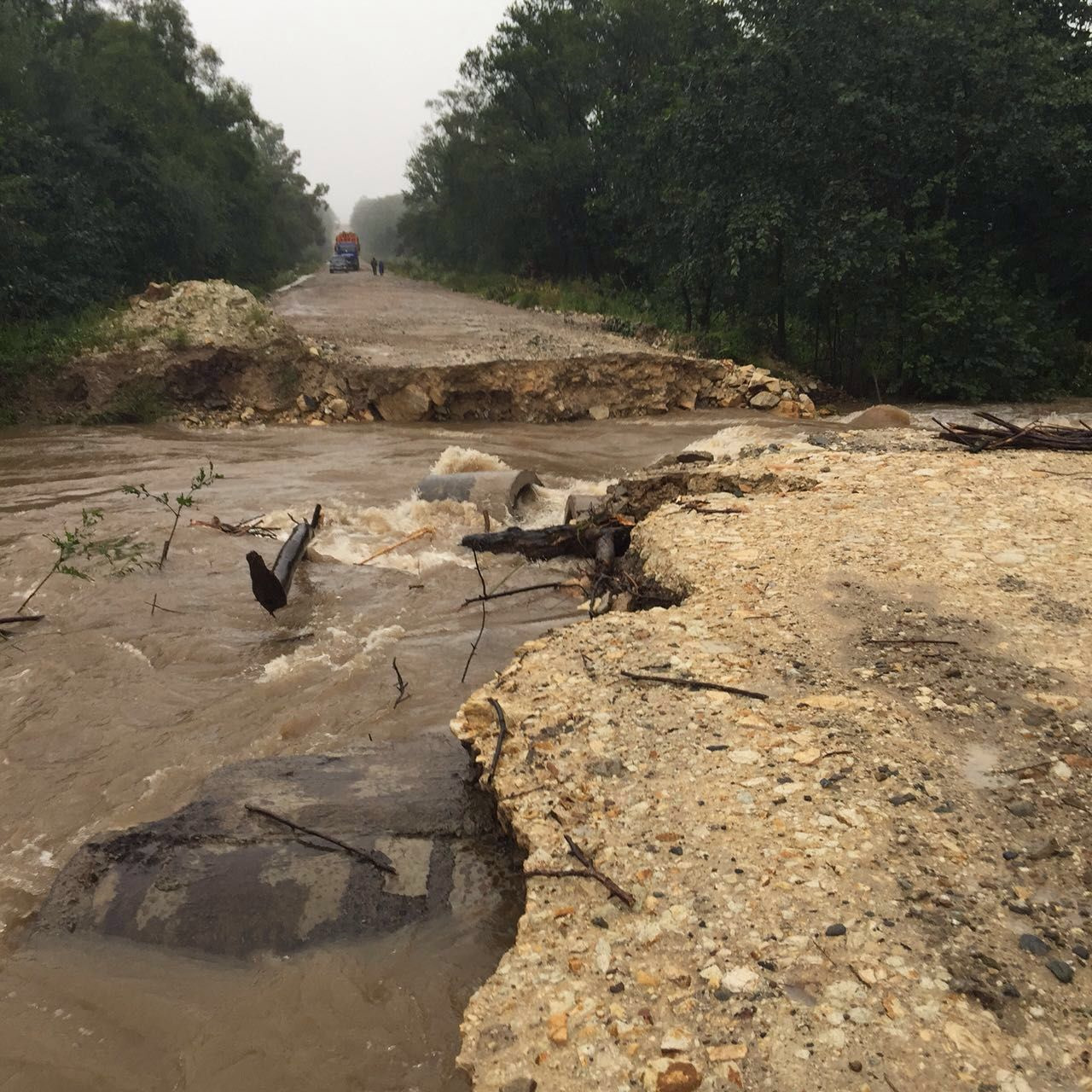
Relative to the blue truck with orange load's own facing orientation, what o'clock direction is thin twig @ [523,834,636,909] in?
The thin twig is roughly at 12 o'clock from the blue truck with orange load.

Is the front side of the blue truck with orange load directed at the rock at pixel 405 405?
yes

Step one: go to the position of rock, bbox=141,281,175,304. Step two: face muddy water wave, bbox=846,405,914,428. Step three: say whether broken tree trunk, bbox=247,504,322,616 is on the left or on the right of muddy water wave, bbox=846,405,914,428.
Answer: right

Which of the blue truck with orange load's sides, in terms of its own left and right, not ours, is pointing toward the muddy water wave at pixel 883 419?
front

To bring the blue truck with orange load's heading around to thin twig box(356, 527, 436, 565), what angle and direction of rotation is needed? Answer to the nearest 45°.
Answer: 0° — it already faces it

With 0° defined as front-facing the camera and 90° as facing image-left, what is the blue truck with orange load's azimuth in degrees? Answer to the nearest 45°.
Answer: approximately 0°

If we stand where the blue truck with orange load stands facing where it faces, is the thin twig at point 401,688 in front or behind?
in front

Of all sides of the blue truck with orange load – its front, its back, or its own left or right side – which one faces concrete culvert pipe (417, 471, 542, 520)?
front

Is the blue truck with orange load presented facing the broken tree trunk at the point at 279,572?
yes

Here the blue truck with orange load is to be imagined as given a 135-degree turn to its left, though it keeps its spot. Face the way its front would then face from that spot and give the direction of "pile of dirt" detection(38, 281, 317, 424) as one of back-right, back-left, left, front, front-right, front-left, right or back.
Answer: back-right

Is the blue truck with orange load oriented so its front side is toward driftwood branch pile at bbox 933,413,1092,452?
yes

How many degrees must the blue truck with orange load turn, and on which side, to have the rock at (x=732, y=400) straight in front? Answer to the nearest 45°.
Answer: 0° — it already faces it

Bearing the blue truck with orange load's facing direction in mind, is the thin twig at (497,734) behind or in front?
in front
